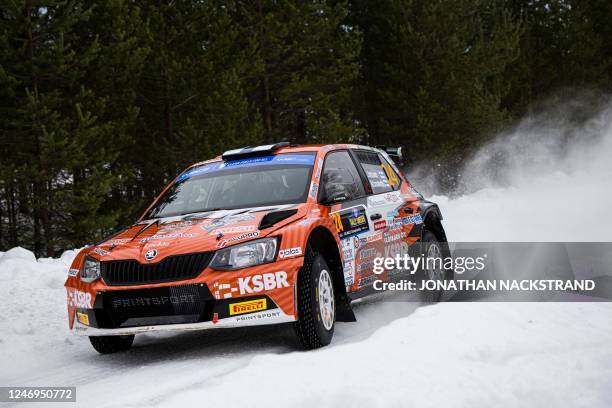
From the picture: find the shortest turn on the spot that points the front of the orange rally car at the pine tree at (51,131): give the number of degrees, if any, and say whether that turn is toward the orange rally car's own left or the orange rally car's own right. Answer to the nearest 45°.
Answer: approximately 135° to the orange rally car's own right

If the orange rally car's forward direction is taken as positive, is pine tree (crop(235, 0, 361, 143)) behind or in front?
behind

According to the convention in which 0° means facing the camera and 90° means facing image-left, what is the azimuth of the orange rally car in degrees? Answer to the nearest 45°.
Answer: approximately 45°

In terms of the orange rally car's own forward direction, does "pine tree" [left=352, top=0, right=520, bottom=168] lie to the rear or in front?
to the rear
